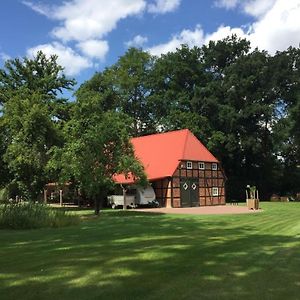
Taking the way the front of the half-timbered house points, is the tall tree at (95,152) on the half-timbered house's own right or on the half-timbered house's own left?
on the half-timbered house's own right

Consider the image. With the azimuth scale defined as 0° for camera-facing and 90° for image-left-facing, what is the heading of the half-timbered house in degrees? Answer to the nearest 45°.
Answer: approximately 315°

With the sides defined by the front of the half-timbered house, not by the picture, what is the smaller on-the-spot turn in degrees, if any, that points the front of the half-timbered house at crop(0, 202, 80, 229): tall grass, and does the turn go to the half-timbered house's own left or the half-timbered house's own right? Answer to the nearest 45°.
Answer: approximately 45° to the half-timbered house's own right

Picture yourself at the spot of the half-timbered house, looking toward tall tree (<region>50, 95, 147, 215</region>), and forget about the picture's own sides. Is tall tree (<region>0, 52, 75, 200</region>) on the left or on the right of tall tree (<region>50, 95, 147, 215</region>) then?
right

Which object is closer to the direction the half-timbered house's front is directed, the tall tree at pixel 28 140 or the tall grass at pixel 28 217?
the tall grass

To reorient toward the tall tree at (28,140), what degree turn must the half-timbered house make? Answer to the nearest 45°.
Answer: approximately 90° to its right
